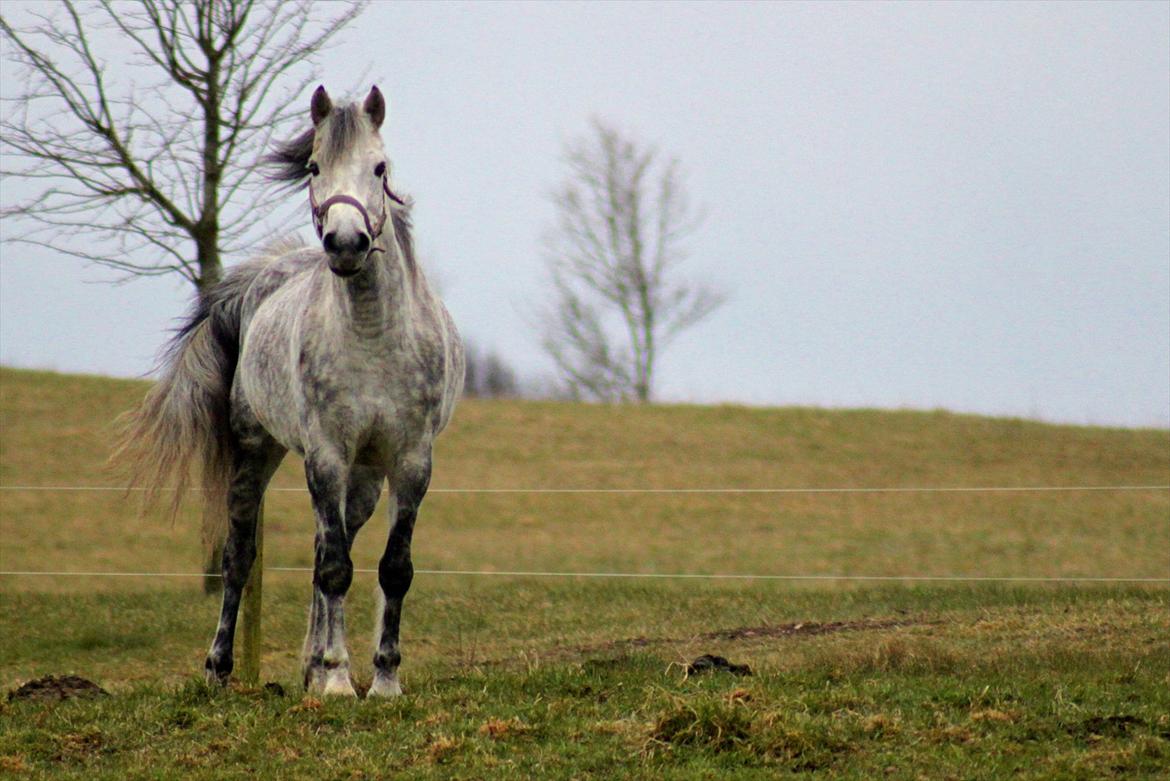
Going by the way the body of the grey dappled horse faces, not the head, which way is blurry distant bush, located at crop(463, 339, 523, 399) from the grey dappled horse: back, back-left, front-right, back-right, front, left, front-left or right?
back-left

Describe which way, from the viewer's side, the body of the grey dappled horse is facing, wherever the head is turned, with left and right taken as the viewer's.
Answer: facing the viewer and to the right of the viewer
